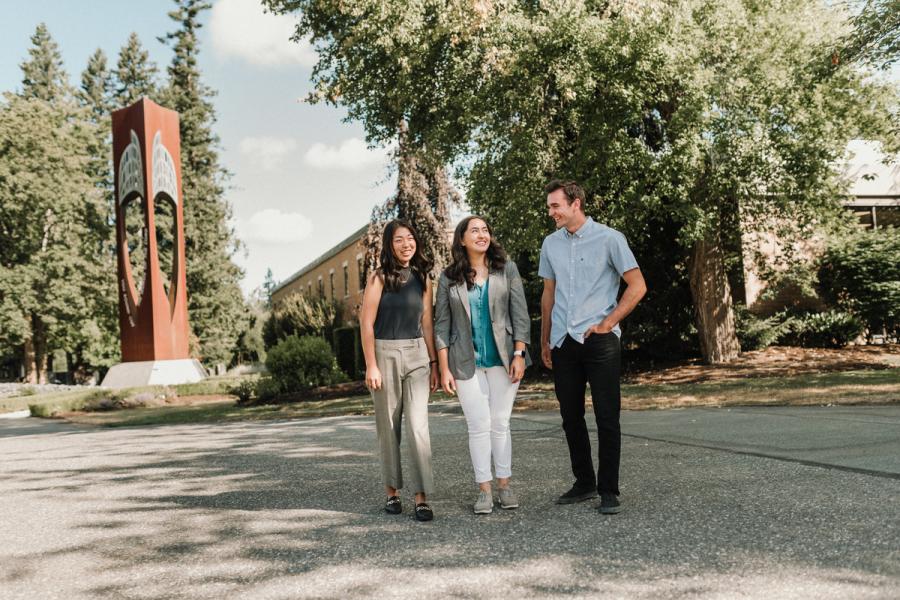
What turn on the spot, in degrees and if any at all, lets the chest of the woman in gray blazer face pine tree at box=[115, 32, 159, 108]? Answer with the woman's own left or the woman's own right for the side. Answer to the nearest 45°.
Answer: approximately 135° to the woman's own right

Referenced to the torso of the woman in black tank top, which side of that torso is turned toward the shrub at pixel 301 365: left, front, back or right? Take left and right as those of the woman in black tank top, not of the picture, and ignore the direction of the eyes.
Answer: back

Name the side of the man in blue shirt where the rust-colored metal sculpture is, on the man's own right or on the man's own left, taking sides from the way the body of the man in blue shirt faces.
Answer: on the man's own right

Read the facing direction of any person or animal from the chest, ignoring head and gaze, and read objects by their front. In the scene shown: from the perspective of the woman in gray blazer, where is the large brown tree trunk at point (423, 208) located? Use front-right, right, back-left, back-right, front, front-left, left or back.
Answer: back

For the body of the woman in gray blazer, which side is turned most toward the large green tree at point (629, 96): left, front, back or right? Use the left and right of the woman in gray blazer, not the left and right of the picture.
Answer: back

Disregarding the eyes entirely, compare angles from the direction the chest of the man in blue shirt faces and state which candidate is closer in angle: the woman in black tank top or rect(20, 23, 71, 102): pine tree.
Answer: the woman in black tank top

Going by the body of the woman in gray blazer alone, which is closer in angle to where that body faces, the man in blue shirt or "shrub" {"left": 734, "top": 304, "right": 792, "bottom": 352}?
the man in blue shirt

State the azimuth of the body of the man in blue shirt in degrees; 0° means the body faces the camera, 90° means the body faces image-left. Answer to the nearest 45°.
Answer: approximately 45°

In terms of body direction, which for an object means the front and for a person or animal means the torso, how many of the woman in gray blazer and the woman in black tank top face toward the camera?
2

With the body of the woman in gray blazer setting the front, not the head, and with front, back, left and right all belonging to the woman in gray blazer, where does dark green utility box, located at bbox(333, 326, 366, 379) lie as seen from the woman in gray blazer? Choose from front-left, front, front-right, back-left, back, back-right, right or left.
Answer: back

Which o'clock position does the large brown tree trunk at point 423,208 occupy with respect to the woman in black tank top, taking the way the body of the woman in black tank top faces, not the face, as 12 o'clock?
The large brown tree trunk is roughly at 6 o'clock from the woman in black tank top.

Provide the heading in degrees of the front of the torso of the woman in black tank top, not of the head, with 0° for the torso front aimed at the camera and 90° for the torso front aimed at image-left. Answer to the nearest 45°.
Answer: approximately 0°
